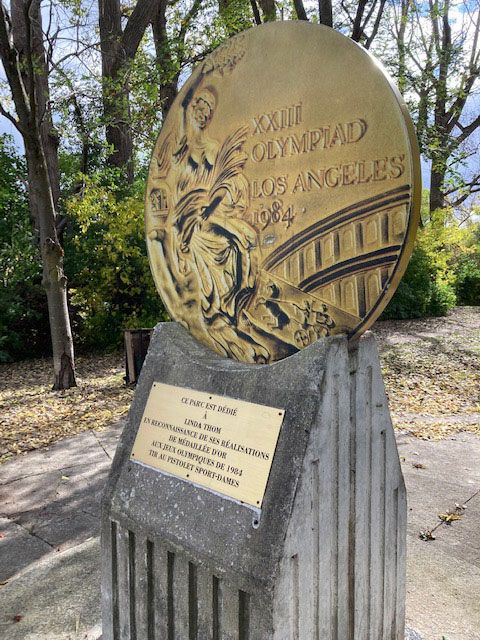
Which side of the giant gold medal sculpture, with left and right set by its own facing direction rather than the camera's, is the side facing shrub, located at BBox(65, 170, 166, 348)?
right

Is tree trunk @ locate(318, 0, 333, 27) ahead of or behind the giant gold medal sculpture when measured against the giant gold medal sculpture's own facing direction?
behind

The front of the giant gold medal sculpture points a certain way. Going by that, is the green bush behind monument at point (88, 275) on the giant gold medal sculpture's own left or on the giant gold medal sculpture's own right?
on the giant gold medal sculpture's own right

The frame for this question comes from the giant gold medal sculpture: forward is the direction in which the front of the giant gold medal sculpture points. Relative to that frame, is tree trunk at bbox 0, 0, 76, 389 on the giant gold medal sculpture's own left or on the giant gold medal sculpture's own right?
on the giant gold medal sculpture's own right

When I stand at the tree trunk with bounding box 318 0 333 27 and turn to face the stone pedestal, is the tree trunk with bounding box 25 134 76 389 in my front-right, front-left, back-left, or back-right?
front-right

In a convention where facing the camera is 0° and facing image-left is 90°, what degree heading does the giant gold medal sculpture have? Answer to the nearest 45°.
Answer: approximately 45°

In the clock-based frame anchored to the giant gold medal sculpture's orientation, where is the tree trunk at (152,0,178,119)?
The tree trunk is roughly at 4 o'clock from the giant gold medal sculpture.

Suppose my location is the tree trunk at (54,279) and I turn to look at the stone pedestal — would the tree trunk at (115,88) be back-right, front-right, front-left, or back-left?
back-left

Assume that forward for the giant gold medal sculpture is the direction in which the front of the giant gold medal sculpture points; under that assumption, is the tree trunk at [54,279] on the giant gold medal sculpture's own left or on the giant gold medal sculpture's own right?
on the giant gold medal sculpture's own right
